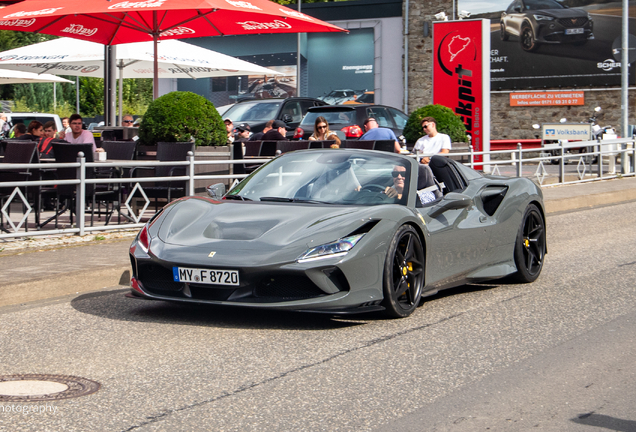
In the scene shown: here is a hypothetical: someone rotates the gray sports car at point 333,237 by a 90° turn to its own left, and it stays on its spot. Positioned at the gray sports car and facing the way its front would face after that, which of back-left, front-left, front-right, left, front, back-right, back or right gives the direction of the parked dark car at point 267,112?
back-left

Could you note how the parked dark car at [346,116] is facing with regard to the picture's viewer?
facing away from the viewer and to the right of the viewer

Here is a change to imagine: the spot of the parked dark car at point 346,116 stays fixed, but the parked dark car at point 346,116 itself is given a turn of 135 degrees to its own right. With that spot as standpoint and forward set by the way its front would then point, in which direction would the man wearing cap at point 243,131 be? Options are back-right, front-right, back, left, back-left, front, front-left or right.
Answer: right

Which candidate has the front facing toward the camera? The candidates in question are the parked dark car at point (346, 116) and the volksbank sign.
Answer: the volksbank sign

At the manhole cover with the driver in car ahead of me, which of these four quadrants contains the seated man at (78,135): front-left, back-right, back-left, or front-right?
front-left

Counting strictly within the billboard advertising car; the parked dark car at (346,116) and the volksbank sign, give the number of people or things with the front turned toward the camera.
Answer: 2

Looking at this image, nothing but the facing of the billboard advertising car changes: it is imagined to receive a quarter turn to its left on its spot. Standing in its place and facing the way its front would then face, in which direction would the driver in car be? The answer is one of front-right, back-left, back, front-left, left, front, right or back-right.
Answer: right

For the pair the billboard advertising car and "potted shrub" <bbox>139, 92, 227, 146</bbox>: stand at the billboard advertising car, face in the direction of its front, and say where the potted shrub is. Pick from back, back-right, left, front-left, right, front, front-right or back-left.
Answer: front

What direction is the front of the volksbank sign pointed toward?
toward the camera

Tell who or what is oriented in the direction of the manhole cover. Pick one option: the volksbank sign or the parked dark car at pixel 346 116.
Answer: the volksbank sign

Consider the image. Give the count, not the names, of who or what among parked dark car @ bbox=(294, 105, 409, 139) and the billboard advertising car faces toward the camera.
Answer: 1
